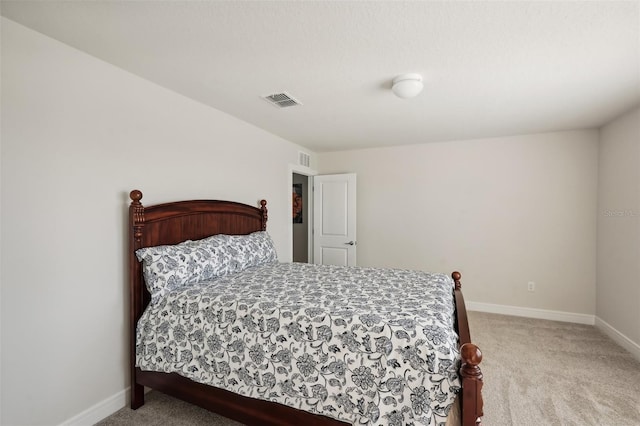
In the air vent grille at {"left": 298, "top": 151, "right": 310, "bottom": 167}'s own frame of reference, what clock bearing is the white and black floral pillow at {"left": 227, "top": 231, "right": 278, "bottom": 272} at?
The white and black floral pillow is roughly at 2 o'clock from the air vent grille.

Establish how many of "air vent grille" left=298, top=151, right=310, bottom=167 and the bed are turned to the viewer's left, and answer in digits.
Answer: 0

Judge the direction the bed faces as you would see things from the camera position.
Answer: facing the viewer and to the right of the viewer

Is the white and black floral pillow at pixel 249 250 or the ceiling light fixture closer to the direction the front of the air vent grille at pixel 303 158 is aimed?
the ceiling light fixture

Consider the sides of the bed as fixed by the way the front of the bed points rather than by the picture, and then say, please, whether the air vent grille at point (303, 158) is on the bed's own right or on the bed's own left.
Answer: on the bed's own left

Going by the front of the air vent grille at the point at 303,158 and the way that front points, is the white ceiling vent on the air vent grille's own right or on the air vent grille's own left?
on the air vent grille's own right

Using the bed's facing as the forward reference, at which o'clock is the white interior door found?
The white interior door is roughly at 8 o'clock from the bed.
